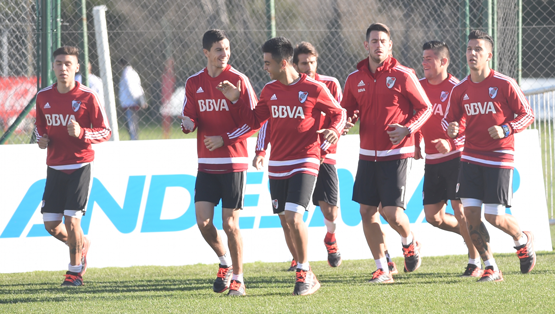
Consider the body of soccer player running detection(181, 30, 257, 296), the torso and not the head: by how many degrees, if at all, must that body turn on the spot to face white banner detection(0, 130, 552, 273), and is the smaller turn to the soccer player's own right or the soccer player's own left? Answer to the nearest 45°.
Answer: approximately 135° to the soccer player's own right

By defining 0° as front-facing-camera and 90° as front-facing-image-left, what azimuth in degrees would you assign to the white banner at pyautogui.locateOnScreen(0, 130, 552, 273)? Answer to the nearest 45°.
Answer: approximately 0°

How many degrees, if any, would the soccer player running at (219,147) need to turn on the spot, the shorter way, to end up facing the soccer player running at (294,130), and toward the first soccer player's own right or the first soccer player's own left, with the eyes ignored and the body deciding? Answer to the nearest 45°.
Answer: approximately 90° to the first soccer player's own left

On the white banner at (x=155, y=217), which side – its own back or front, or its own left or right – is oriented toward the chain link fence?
back

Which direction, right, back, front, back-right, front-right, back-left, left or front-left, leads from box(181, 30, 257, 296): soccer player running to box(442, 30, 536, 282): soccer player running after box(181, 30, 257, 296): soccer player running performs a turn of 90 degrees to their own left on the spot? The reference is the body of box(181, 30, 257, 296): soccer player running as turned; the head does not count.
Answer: front

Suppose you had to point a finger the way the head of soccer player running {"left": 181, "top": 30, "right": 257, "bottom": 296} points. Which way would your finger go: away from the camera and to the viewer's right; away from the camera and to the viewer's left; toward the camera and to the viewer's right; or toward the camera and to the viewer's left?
toward the camera and to the viewer's right

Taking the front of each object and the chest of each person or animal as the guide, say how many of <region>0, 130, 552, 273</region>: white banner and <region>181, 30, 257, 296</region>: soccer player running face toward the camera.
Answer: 2

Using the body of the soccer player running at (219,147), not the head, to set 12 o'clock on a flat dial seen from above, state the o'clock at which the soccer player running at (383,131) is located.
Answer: the soccer player running at (383,131) is roughly at 9 o'clock from the soccer player running at (219,147).
